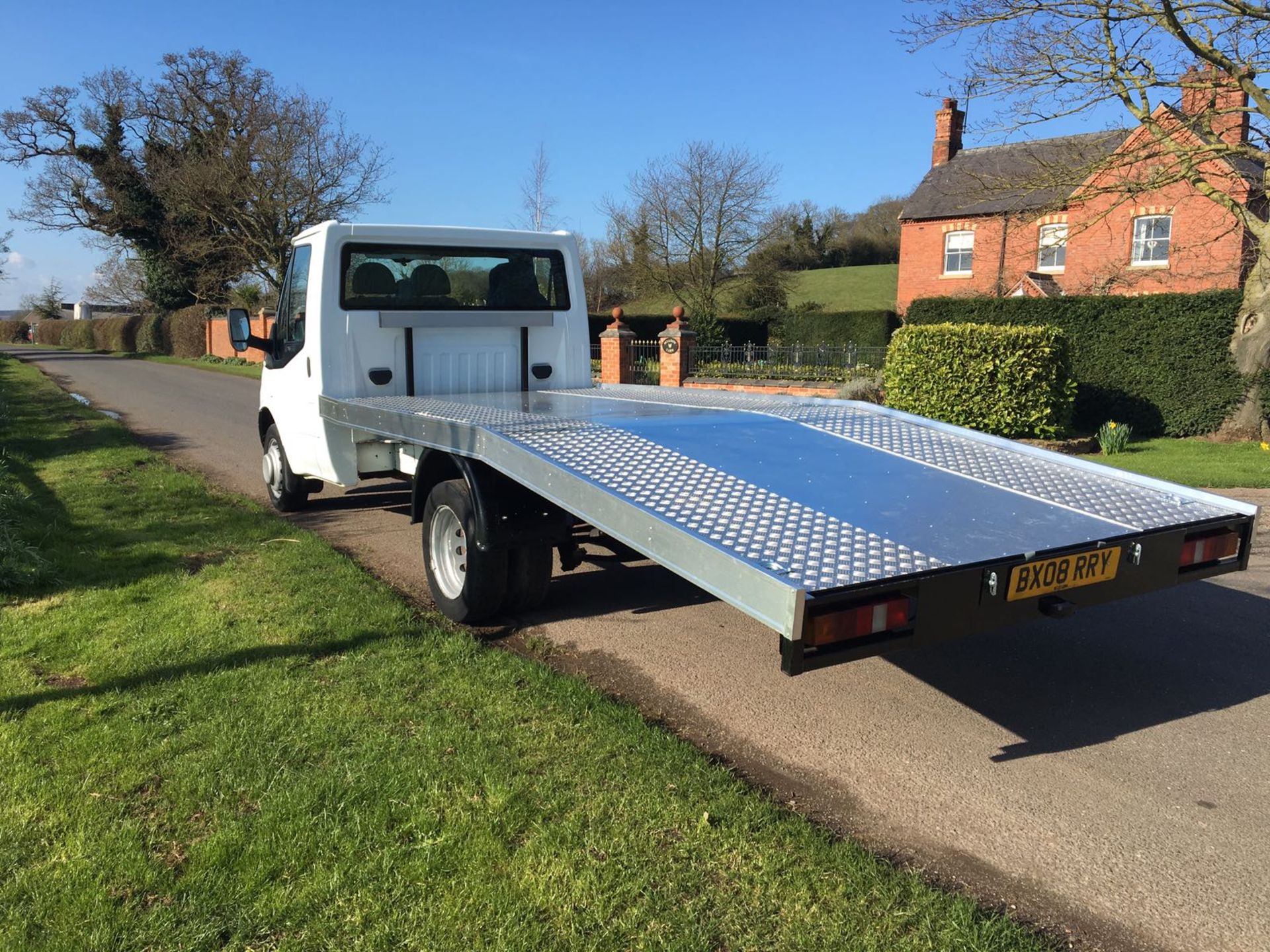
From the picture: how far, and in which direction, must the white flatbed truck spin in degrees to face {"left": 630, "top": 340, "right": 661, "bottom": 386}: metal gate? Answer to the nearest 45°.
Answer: approximately 45° to its right

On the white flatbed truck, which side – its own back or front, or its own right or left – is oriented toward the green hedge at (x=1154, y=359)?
right

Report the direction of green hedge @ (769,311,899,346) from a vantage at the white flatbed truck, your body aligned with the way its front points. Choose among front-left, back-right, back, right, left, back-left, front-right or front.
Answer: front-right

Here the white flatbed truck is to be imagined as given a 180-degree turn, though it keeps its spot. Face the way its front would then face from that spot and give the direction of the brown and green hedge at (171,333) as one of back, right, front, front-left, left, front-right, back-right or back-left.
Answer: back

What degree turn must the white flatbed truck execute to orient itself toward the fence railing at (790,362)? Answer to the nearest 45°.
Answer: approximately 45° to its right

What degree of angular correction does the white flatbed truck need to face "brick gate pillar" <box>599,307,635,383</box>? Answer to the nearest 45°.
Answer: approximately 45° to its right

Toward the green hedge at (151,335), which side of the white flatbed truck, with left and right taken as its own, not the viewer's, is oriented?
front

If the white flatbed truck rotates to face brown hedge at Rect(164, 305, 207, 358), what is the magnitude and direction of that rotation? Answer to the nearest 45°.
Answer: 0° — it already faces it

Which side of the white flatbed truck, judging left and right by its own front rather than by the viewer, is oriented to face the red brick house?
right

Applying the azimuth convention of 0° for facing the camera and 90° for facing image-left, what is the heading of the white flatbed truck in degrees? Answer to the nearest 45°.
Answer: approximately 135°

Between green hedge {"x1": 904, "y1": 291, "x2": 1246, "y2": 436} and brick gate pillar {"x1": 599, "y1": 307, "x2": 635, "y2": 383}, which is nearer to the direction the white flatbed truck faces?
the brick gate pillar
